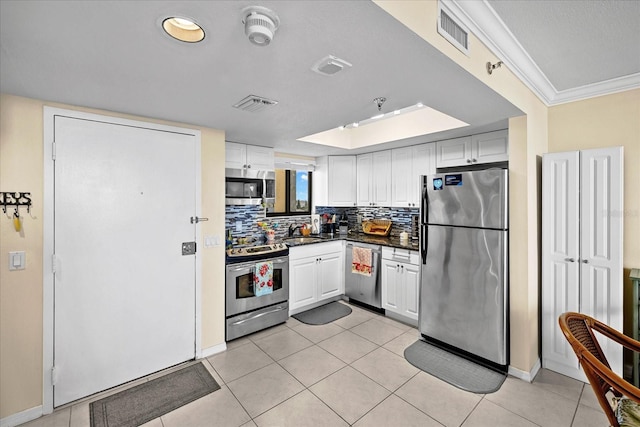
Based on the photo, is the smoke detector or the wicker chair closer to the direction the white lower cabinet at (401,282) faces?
the smoke detector

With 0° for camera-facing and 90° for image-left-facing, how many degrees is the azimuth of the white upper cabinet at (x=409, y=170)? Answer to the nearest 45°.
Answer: approximately 45°

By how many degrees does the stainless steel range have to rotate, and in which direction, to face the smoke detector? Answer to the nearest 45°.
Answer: approximately 45° to its right

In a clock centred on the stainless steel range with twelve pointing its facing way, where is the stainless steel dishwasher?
The stainless steel dishwasher is roughly at 10 o'clock from the stainless steel range.

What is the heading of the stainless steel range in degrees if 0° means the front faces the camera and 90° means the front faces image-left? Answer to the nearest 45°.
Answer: approximately 315°

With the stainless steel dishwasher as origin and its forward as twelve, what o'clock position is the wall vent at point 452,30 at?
The wall vent is roughly at 10 o'clock from the stainless steel dishwasher.

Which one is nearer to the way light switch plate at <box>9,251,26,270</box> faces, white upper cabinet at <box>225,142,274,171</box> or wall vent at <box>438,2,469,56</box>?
the wall vent
